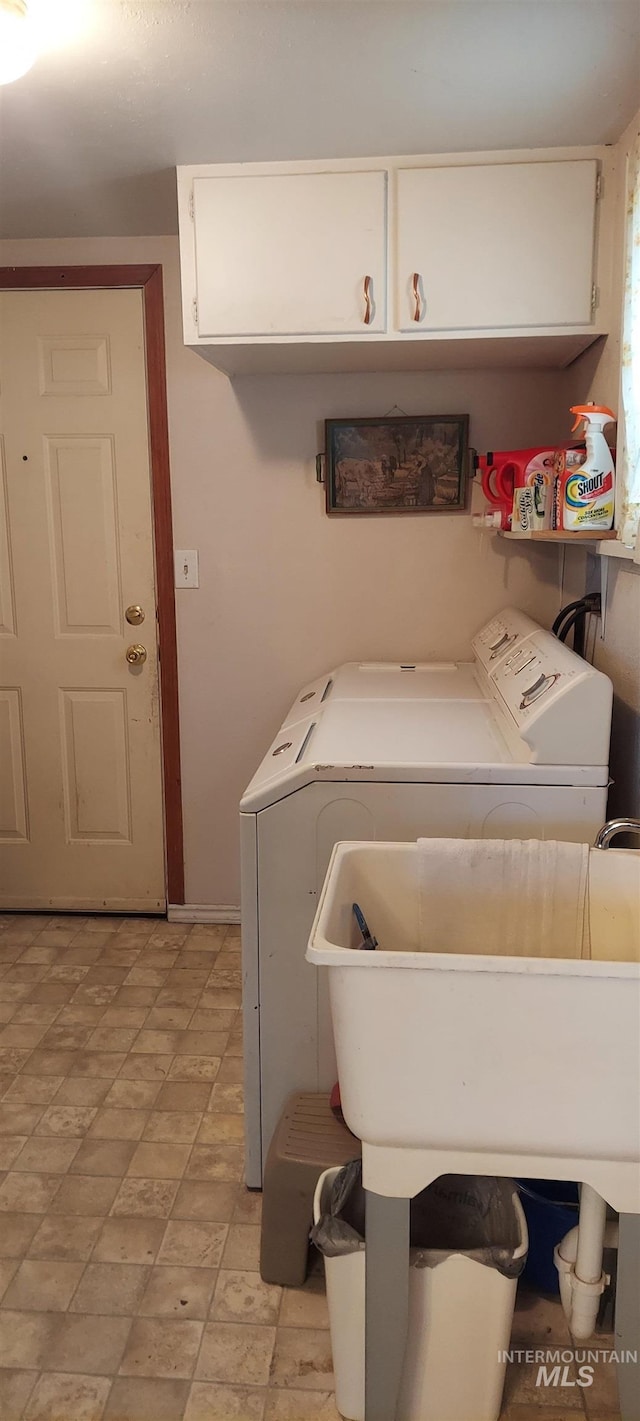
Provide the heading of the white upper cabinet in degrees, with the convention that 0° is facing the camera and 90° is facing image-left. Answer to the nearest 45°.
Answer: approximately 0°

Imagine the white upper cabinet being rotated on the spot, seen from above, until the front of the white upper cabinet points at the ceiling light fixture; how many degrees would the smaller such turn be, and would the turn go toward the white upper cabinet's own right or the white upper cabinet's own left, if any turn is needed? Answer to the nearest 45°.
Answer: approximately 45° to the white upper cabinet's own right

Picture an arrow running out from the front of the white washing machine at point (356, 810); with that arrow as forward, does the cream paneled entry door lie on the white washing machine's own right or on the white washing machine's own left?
on the white washing machine's own right

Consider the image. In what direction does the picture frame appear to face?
toward the camera

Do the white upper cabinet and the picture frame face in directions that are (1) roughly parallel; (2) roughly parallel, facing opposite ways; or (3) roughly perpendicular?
roughly parallel

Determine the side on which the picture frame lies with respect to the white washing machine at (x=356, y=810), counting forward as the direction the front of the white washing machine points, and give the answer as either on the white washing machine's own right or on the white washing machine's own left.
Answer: on the white washing machine's own right

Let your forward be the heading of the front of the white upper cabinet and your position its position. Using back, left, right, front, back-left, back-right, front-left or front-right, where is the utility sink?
front

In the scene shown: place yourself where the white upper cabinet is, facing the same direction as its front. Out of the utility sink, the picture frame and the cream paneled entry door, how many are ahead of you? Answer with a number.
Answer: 1

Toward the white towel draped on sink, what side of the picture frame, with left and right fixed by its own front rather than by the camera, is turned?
front
